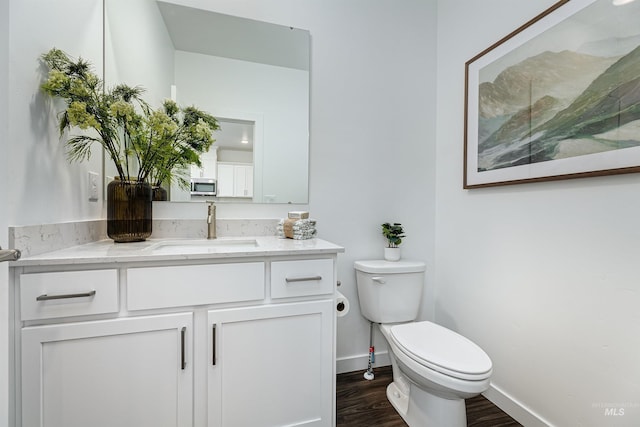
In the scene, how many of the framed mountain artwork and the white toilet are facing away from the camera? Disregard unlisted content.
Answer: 0

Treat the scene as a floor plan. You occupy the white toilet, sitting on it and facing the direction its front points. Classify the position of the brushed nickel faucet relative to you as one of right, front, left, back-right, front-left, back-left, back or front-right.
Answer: back-right

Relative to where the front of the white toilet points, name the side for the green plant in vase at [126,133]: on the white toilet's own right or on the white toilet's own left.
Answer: on the white toilet's own right

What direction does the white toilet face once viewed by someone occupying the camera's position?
facing the viewer and to the right of the viewer

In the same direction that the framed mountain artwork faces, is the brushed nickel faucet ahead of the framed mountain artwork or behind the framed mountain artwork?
ahead

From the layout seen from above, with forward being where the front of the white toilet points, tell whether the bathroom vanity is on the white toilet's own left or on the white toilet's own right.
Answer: on the white toilet's own right

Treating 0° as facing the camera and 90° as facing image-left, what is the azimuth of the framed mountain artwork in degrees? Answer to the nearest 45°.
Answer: approximately 45°

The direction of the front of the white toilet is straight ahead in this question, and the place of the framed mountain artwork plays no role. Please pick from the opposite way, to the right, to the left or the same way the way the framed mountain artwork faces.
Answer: to the right

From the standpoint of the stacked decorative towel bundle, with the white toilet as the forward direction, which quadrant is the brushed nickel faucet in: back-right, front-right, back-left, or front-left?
back-right

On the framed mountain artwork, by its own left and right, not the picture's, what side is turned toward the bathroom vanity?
front
